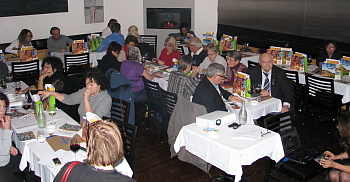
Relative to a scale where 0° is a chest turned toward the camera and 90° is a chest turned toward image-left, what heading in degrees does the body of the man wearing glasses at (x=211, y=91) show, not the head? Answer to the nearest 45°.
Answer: approximately 270°

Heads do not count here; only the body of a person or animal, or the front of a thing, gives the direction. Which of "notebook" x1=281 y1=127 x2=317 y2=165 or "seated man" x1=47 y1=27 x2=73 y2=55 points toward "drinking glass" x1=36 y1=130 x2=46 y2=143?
the seated man

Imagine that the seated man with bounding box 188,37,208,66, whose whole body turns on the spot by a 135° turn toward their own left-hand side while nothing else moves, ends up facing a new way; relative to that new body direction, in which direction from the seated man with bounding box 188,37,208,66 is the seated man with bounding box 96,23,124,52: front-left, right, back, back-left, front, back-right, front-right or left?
back-left

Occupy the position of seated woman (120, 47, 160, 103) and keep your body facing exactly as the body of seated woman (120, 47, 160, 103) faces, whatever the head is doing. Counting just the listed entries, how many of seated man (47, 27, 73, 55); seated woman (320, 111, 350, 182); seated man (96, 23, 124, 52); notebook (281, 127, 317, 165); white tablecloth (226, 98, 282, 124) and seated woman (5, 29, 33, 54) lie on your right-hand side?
3

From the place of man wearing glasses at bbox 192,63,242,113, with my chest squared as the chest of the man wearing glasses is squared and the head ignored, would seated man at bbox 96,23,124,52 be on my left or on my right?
on my left

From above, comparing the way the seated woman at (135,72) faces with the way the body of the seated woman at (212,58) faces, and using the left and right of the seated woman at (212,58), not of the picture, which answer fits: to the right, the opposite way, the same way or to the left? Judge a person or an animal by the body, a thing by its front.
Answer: the opposite way

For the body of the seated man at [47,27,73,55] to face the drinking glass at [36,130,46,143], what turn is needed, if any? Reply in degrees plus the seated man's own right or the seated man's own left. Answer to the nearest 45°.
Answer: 0° — they already face it

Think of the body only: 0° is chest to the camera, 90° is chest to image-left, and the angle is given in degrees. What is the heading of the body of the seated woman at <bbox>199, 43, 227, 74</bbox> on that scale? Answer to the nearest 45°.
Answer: approximately 45°

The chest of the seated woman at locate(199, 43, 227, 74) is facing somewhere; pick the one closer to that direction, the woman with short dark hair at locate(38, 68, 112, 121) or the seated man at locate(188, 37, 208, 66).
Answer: the woman with short dark hair

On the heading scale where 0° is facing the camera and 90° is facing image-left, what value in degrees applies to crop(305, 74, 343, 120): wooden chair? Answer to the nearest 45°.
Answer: approximately 225°
